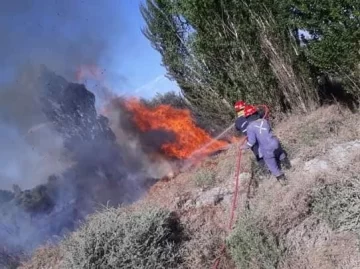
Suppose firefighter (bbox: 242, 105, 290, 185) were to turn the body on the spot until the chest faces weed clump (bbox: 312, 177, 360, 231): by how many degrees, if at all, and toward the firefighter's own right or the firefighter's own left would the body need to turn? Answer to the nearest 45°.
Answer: approximately 135° to the firefighter's own left

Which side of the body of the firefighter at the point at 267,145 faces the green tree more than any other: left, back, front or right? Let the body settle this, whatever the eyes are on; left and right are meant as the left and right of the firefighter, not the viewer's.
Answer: right

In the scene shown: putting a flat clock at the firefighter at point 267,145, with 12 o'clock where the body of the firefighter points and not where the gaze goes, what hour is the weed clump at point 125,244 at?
The weed clump is roughly at 9 o'clock from the firefighter.

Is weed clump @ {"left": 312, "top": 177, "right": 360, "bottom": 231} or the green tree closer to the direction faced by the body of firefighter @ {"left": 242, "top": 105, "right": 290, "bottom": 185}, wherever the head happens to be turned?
the green tree

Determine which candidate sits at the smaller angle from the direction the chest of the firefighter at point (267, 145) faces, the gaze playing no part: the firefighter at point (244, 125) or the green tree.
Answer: the firefighter

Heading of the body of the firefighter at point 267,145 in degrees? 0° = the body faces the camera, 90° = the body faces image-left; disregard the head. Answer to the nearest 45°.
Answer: approximately 135°

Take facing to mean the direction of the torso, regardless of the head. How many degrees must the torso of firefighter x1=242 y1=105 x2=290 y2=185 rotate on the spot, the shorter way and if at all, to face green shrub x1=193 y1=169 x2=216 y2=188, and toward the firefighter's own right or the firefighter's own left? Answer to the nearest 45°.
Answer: approximately 45° to the firefighter's own left
